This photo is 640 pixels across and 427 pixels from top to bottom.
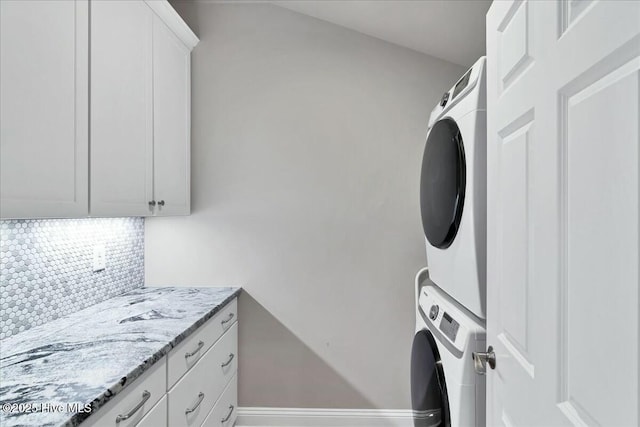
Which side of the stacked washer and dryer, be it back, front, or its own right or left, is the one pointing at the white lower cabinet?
front

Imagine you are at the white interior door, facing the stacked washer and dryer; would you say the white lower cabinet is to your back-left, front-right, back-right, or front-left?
front-left

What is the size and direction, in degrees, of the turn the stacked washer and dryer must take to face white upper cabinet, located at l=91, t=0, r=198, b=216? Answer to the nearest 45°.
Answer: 0° — it already faces it

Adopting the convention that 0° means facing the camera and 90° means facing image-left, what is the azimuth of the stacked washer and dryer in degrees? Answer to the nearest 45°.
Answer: approximately 90°

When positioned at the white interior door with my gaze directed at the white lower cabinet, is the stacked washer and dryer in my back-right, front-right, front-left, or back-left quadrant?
front-right

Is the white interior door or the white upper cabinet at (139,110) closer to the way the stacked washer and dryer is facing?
the white upper cabinet

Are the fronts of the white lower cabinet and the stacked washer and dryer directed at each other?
yes

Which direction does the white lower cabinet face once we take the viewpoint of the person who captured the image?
facing the viewer and to the right of the viewer

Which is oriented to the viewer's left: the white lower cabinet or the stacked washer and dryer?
the stacked washer and dryer

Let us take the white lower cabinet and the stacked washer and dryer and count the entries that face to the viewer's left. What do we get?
1

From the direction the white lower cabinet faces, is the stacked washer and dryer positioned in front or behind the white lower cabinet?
in front

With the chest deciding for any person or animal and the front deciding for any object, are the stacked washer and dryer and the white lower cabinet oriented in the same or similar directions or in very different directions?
very different directions

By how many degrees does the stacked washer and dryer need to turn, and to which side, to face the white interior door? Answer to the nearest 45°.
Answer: approximately 90° to its left
